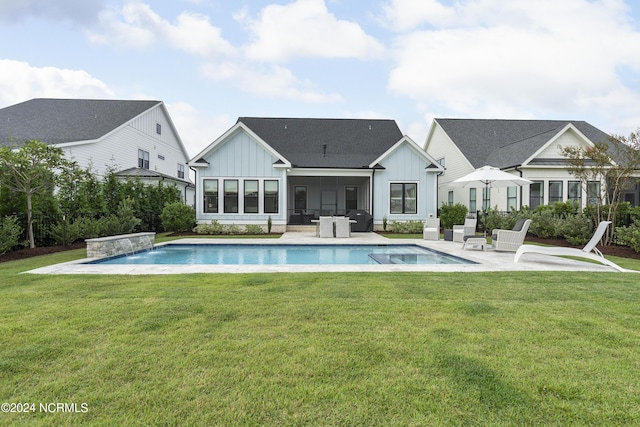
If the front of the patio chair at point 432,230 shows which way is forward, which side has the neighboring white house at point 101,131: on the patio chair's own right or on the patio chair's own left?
on the patio chair's own right

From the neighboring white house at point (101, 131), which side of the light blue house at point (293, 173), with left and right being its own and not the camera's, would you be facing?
left

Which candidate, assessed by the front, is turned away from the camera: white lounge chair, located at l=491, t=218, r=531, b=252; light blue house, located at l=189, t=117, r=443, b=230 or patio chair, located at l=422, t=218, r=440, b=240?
the light blue house

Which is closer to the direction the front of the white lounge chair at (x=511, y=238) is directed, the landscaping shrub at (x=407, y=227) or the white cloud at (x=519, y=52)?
the landscaping shrub

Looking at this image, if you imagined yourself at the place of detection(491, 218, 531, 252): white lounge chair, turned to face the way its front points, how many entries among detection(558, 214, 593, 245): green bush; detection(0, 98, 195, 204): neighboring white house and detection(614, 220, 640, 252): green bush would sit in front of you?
1

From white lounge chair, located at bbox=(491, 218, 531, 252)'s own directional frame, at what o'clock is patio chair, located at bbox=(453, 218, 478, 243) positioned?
The patio chair is roughly at 2 o'clock from the white lounge chair.

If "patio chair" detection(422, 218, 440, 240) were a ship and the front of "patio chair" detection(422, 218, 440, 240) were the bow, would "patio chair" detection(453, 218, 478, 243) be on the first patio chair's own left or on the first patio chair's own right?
on the first patio chair's own left

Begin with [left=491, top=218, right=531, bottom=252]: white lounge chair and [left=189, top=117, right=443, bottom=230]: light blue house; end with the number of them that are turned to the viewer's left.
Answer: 1

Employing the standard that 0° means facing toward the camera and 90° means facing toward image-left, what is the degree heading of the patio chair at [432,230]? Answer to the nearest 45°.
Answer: approximately 45°

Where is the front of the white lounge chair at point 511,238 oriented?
to the viewer's left

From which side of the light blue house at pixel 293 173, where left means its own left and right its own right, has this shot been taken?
back
